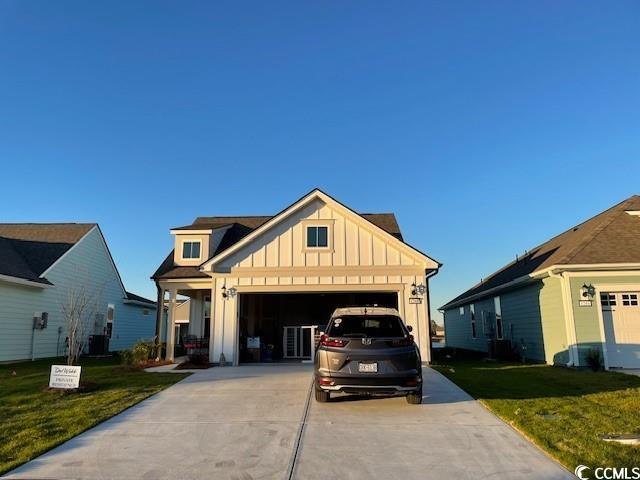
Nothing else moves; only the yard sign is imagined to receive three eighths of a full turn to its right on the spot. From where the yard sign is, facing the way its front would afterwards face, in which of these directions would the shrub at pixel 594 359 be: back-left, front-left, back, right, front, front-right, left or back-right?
back-right

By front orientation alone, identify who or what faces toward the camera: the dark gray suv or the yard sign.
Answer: the yard sign

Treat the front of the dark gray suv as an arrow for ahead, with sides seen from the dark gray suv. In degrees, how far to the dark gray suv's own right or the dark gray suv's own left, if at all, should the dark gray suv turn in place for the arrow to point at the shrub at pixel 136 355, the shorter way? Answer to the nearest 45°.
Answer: approximately 45° to the dark gray suv's own left

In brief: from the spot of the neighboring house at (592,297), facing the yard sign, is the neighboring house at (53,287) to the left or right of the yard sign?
right

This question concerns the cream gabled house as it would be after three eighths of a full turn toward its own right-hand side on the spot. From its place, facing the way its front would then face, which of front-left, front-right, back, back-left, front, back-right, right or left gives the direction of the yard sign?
left

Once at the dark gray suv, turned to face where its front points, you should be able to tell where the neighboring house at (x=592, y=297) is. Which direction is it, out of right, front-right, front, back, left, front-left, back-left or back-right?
front-right

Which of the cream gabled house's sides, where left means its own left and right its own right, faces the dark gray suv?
front

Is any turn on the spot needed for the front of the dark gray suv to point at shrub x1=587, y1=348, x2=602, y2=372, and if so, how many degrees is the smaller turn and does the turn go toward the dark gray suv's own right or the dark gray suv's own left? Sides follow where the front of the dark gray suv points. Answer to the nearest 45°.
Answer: approximately 45° to the dark gray suv's own right

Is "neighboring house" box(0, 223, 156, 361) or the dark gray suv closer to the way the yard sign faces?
the dark gray suv

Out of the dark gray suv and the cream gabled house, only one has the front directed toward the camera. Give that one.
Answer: the cream gabled house

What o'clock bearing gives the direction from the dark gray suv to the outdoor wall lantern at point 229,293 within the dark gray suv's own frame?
The outdoor wall lantern is roughly at 11 o'clock from the dark gray suv.

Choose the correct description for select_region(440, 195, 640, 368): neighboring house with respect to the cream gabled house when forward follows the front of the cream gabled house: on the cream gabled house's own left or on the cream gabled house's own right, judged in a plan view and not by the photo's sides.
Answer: on the cream gabled house's own left

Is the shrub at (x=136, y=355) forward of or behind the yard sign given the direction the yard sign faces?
behind

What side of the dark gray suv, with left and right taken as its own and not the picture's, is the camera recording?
back

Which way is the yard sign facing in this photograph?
toward the camera

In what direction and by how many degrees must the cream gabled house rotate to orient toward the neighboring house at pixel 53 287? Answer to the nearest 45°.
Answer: approximately 135° to its right

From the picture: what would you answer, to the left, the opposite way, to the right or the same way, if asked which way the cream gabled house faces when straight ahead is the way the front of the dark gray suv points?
the opposite way

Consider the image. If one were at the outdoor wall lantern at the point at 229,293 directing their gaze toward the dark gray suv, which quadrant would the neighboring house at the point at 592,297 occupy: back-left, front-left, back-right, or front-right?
front-left
